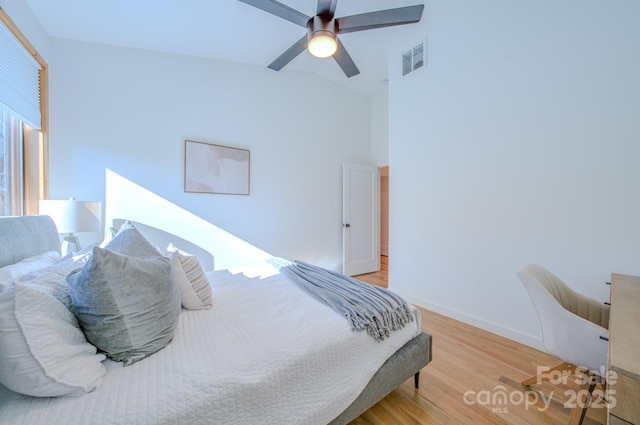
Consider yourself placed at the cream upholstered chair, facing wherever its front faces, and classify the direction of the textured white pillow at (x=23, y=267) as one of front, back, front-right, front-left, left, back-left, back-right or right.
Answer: back-right

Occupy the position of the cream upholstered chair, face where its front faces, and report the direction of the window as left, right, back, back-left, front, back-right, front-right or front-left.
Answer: back-right

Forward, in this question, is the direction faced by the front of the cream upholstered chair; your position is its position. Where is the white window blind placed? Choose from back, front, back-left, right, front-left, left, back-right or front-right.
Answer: back-right

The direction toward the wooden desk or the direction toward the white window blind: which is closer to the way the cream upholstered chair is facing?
the wooden desk

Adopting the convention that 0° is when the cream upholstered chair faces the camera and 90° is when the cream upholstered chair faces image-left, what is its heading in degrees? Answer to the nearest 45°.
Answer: approximately 270°

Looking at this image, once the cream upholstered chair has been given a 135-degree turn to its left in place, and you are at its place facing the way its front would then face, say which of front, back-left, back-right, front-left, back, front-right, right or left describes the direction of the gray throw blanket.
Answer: left

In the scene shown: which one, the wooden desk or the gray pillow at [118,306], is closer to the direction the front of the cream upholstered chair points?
the wooden desk

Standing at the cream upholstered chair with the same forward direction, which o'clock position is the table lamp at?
The table lamp is roughly at 5 o'clock from the cream upholstered chair.

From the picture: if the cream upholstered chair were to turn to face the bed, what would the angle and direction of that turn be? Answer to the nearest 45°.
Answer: approximately 135° to its right
